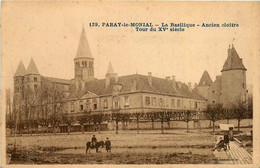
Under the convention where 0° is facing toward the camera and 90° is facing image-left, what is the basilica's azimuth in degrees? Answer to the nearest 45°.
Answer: approximately 45°
